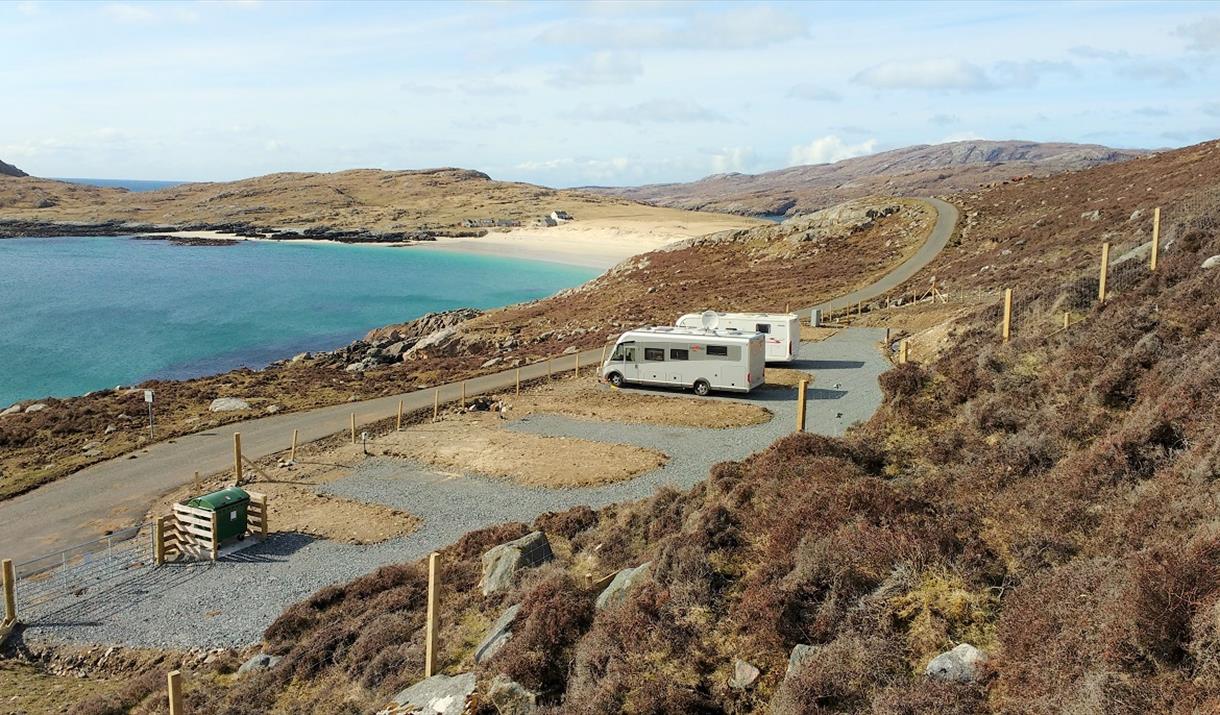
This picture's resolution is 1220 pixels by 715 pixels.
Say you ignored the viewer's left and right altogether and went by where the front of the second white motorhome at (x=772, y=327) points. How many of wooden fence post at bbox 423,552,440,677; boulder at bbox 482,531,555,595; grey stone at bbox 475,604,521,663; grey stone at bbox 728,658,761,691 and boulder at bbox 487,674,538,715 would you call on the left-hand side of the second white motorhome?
5

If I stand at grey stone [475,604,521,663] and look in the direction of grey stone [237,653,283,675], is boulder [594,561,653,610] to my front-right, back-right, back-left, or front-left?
back-right

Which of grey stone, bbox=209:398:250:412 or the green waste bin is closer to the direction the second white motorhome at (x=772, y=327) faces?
the grey stone

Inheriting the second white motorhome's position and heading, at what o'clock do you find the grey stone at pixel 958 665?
The grey stone is roughly at 9 o'clock from the second white motorhome.

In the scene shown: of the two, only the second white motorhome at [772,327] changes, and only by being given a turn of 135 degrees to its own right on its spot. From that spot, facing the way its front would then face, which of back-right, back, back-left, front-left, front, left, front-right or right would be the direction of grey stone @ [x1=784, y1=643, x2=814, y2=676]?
back-right

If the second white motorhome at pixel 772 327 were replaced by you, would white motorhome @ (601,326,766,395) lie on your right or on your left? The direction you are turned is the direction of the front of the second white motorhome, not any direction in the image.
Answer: on your left

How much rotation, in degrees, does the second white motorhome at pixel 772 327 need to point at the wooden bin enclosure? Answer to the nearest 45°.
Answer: approximately 45° to its left

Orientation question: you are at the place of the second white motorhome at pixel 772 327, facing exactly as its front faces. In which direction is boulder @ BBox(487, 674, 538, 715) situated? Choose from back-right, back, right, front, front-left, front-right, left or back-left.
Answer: left

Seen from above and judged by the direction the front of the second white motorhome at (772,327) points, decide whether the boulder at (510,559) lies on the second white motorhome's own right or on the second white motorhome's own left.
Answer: on the second white motorhome's own left

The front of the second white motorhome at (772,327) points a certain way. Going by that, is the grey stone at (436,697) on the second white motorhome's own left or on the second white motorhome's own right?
on the second white motorhome's own left

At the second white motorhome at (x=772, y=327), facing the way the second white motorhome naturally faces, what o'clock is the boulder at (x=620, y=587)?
The boulder is roughly at 9 o'clock from the second white motorhome.

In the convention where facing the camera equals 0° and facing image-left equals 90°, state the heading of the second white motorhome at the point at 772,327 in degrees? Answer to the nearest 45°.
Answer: approximately 90°

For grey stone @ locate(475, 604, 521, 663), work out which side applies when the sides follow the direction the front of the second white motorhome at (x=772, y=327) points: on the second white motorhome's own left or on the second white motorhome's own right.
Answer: on the second white motorhome's own left

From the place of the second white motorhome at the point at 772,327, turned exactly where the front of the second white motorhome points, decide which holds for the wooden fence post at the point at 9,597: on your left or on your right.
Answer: on your left

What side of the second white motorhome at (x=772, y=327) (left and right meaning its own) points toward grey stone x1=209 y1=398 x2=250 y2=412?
front

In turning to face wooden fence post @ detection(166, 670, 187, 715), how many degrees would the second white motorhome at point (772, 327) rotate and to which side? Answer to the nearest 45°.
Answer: approximately 90° to its left
